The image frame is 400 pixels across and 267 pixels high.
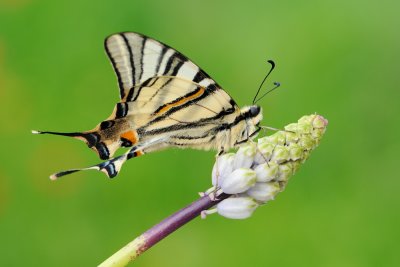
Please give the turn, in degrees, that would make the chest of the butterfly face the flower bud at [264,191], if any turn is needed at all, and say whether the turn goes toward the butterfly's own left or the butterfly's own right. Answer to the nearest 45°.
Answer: approximately 45° to the butterfly's own right

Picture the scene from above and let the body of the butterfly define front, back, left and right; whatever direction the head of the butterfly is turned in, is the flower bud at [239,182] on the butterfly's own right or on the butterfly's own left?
on the butterfly's own right

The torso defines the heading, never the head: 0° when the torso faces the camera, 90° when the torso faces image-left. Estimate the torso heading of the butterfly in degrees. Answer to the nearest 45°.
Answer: approximately 270°

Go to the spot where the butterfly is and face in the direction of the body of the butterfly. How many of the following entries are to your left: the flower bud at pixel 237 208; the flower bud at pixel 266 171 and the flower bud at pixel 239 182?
0

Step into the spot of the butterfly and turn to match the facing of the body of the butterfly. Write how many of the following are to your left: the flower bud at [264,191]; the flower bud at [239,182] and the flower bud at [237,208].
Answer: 0

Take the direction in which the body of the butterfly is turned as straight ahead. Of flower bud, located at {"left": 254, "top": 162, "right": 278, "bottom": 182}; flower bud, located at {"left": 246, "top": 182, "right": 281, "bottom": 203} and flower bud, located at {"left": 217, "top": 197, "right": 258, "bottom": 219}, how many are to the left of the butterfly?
0

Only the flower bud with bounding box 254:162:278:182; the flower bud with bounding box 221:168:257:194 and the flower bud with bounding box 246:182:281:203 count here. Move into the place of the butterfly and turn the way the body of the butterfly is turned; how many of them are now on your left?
0

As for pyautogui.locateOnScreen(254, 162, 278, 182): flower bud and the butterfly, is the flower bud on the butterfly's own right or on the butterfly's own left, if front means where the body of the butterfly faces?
on the butterfly's own right

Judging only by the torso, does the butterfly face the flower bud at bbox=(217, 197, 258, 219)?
no
